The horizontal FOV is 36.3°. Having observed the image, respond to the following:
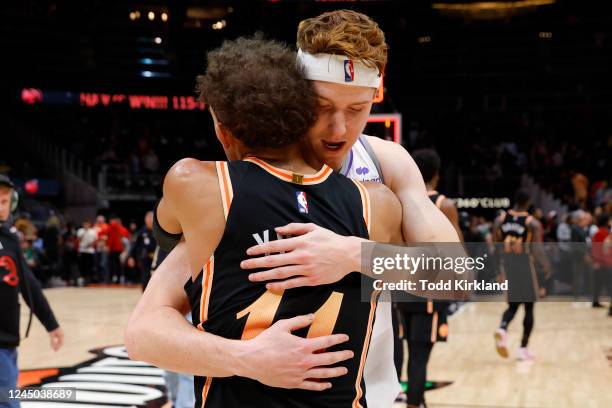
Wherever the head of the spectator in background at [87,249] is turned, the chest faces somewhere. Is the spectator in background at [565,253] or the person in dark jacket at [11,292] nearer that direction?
the person in dark jacket

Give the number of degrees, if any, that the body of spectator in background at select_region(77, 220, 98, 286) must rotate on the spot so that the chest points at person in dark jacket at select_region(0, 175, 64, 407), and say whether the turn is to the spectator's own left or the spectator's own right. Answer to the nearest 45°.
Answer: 0° — they already face them

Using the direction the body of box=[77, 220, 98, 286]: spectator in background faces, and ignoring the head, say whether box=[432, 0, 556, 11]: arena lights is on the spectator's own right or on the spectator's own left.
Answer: on the spectator's own left

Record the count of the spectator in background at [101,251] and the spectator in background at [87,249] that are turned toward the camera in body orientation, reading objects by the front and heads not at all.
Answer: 2

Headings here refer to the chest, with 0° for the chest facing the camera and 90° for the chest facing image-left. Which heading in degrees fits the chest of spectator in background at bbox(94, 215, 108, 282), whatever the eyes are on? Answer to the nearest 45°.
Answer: approximately 0°

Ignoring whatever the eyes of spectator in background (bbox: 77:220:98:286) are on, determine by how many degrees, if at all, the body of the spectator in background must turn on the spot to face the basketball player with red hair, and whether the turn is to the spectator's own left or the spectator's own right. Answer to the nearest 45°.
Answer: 0° — they already face them

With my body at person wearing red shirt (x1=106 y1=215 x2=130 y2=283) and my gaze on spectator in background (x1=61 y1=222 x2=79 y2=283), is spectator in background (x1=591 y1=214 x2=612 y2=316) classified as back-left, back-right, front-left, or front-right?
back-left

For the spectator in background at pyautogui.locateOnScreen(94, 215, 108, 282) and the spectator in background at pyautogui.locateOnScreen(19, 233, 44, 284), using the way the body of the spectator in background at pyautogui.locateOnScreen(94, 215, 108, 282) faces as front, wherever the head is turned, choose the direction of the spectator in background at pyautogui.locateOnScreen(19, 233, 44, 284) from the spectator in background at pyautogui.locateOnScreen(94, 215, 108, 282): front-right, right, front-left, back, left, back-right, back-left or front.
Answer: front-right

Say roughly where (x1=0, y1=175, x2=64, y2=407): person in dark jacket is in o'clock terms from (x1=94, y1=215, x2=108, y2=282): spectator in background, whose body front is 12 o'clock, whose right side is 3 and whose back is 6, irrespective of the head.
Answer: The person in dark jacket is roughly at 12 o'clock from the spectator in background.
